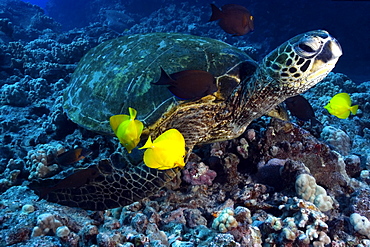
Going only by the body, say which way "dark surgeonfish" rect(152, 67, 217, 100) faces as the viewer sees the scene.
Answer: to the viewer's right

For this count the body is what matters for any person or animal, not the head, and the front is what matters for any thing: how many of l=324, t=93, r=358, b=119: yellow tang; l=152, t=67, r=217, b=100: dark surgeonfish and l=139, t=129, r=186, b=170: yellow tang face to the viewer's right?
2

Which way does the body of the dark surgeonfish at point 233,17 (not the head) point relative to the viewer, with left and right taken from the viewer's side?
facing to the right of the viewer

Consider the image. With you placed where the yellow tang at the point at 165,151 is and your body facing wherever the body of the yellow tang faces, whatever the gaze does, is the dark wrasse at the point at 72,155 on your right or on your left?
on your left
